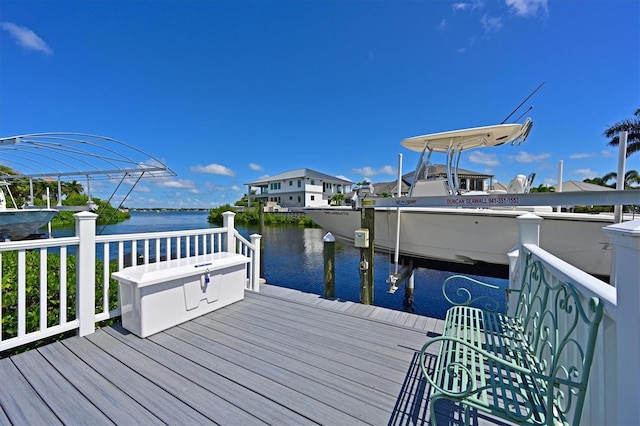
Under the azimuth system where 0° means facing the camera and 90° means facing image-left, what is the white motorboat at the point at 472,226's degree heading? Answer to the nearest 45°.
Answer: approximately 90°

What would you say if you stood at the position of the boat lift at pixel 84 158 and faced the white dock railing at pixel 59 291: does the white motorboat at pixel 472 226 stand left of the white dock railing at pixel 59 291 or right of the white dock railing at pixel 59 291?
left

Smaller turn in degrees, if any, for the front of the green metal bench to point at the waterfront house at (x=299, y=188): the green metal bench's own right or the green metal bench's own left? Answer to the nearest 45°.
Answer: approximately 45° to the green metal bench's own right

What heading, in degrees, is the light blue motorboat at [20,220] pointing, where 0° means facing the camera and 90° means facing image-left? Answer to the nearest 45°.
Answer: approximately 270°

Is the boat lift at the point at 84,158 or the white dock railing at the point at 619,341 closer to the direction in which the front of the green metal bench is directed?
the boat lift

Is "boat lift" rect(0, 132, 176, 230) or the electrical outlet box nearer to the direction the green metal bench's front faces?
the boat lift

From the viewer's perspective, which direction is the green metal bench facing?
to the viewer's left
